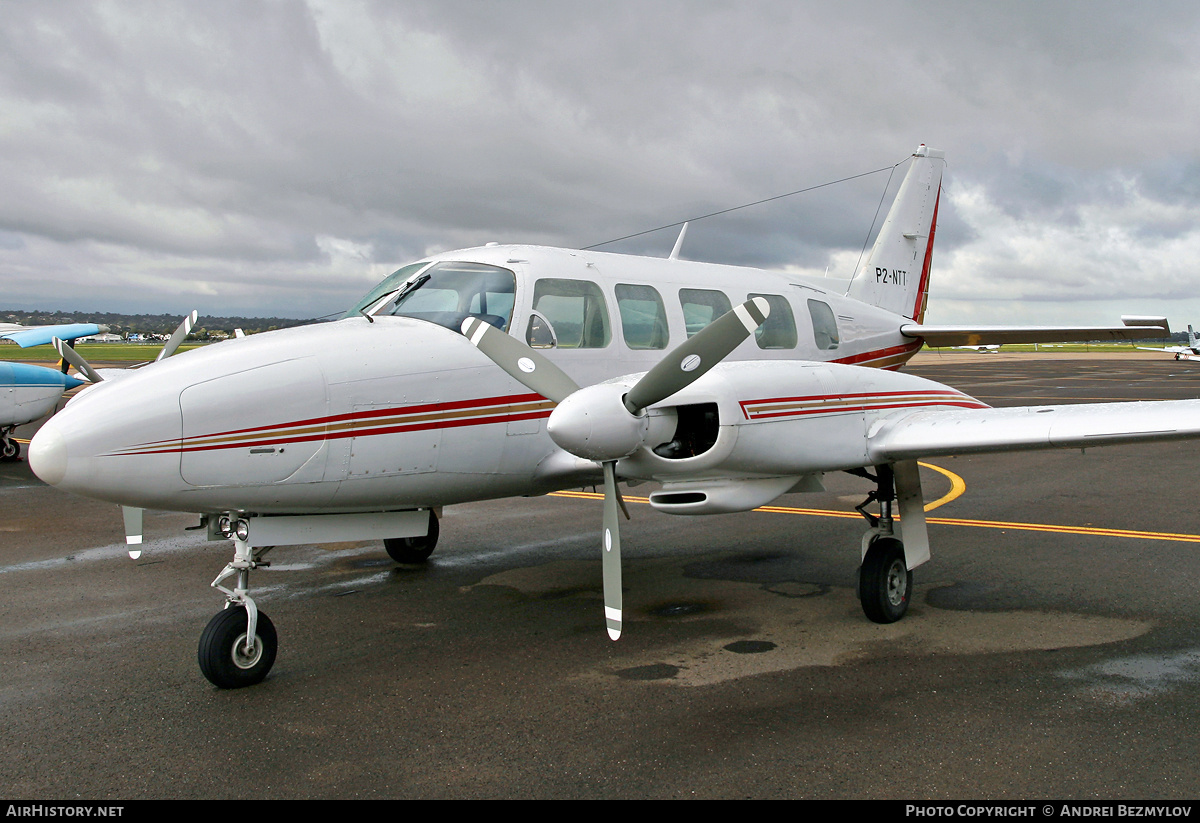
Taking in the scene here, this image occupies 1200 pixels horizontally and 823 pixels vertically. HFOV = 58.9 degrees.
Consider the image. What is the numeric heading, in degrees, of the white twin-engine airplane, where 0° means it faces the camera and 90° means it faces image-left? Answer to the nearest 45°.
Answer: approximately 45°

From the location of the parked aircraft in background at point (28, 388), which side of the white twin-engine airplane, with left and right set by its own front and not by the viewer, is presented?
right
